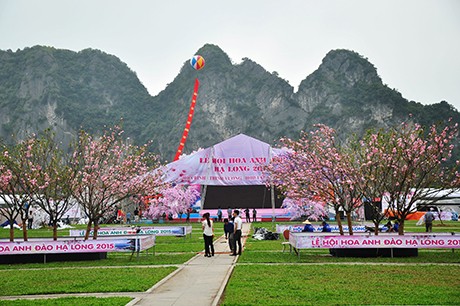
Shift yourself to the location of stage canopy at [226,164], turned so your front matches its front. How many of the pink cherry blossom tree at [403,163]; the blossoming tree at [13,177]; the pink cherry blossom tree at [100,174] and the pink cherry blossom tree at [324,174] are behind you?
0

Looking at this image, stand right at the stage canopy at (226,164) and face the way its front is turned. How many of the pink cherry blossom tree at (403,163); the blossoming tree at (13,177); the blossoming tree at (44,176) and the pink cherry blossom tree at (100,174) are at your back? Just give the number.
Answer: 0

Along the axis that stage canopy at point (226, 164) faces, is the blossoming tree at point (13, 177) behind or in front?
in front

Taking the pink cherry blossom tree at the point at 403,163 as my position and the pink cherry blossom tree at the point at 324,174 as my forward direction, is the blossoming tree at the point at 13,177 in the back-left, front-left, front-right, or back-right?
front-left

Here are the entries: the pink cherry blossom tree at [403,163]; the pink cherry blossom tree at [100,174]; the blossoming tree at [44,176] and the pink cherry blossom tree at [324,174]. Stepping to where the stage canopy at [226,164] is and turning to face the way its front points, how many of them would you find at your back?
0

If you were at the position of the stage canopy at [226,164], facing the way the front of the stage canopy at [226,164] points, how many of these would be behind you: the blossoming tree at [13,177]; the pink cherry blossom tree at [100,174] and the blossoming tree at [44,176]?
0

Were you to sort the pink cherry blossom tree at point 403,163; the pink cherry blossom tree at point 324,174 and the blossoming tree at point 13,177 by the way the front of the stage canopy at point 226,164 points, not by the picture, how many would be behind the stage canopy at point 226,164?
0

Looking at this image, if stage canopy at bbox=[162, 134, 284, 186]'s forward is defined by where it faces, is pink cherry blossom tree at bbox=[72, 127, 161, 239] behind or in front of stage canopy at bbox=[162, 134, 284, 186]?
in front

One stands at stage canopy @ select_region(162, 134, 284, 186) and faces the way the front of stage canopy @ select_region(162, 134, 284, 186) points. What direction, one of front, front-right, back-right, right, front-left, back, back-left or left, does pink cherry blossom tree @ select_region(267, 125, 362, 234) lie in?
front

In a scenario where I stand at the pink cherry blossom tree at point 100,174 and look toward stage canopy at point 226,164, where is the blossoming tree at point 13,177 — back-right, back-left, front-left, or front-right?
back-left

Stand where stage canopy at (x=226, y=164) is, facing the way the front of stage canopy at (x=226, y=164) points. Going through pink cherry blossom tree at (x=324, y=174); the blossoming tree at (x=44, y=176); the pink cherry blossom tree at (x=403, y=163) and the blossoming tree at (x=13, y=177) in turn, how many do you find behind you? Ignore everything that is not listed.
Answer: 0

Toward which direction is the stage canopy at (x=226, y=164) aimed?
toward the camera
